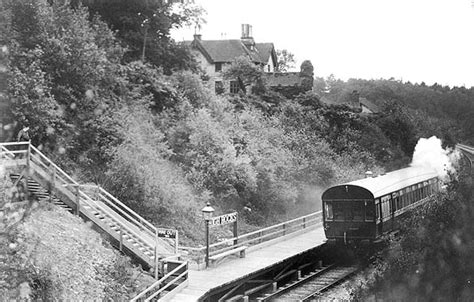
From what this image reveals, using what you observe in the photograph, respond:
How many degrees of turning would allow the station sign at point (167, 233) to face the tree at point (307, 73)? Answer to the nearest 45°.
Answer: approximately 180°

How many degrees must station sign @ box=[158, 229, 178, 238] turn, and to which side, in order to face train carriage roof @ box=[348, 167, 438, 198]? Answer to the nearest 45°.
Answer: approximately 135° to its left

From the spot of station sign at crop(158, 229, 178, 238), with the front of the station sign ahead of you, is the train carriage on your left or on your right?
on your left

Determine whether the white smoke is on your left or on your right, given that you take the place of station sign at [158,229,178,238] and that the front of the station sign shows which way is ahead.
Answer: on your left

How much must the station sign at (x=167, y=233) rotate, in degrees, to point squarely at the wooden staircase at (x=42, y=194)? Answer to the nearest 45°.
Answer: approximately 90° to its right

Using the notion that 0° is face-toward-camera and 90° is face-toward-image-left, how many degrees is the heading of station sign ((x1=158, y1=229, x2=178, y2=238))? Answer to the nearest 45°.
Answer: approximately 0°

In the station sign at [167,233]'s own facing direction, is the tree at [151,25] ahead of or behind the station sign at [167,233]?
behind

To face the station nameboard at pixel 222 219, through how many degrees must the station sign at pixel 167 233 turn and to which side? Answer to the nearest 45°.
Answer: approximately 135° to its left

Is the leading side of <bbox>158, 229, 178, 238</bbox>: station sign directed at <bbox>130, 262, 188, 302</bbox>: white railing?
yes
